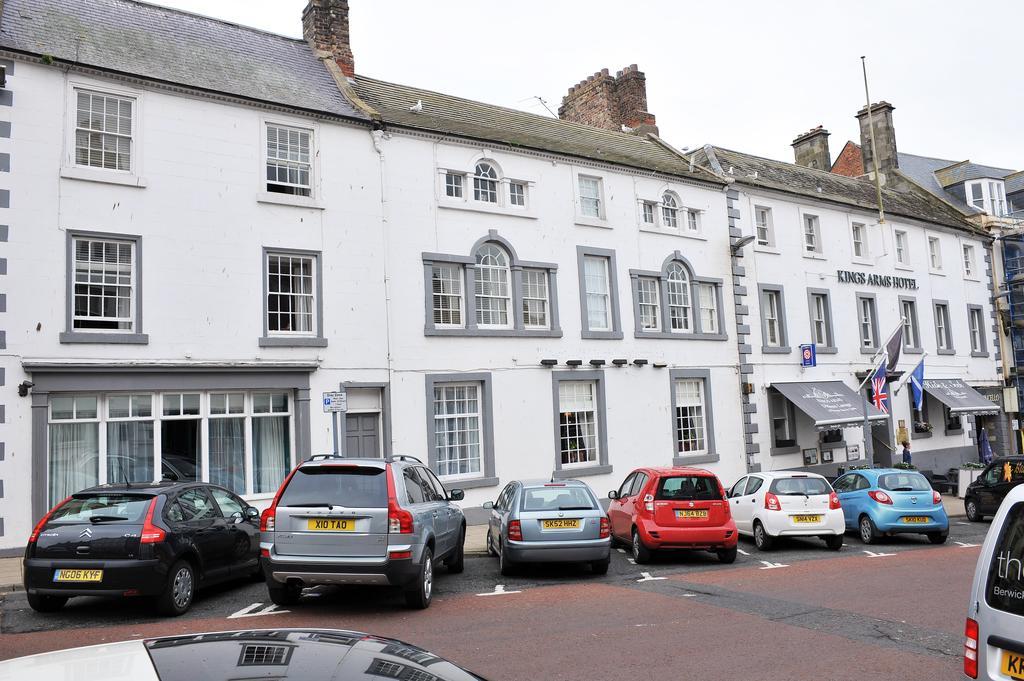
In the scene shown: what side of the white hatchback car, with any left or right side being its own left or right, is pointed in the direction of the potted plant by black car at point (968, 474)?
right

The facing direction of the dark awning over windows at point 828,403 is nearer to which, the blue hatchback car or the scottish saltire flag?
the blue hatchback car

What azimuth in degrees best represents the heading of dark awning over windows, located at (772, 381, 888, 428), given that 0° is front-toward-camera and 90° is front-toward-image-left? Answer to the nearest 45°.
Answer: approximately 315°

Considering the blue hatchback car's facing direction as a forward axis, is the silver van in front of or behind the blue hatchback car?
behind

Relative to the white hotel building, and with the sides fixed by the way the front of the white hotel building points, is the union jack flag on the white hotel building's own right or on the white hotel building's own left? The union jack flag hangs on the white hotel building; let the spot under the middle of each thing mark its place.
on the white hotel building's own left

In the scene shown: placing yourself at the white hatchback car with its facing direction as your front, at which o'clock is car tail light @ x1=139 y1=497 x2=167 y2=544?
The car tail light is roughly at 9 o'clock from the white hatchback car.

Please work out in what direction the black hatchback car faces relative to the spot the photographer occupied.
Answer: facing away from the viewer and to the right of the viewer

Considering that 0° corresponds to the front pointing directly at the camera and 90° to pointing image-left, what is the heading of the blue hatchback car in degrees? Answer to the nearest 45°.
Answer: approximately 135°

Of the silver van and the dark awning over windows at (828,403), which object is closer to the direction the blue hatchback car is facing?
the dark awning over windows

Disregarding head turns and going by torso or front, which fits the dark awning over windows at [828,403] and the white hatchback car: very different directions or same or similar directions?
very different directions

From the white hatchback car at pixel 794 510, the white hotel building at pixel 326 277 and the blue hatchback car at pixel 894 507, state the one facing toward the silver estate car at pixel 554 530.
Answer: the white hotel building

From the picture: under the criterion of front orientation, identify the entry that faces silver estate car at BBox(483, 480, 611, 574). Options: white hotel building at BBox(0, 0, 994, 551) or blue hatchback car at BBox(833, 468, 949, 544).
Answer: the white hotel building

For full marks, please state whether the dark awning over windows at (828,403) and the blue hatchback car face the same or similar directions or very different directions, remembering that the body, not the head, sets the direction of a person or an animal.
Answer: very different directions
